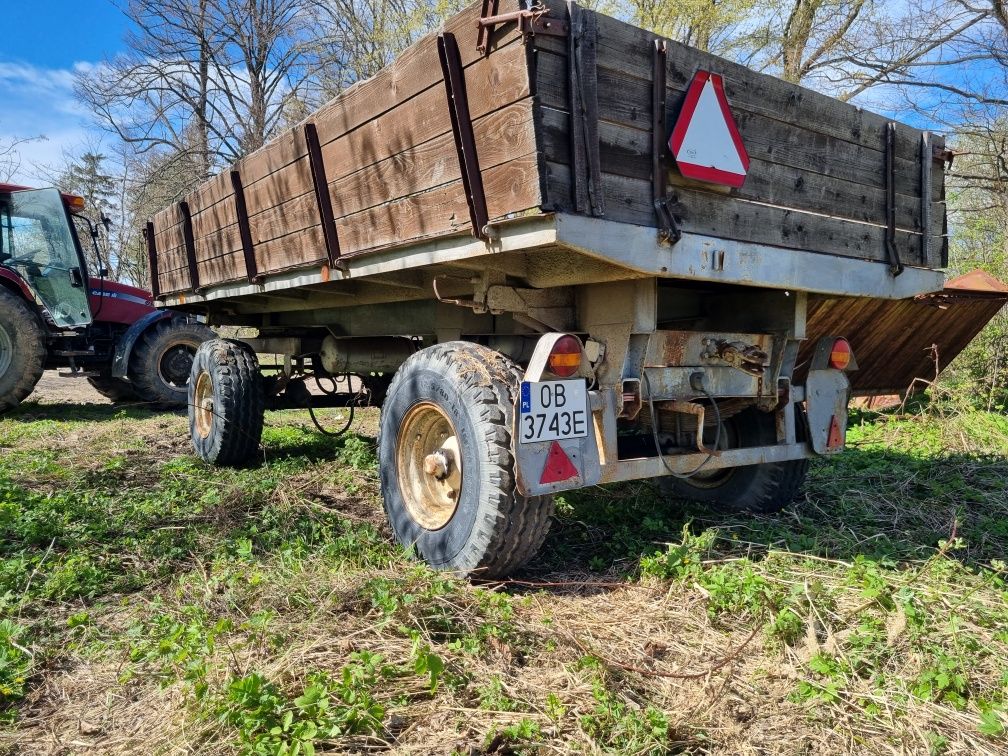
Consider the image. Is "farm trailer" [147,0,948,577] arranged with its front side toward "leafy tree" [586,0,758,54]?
no

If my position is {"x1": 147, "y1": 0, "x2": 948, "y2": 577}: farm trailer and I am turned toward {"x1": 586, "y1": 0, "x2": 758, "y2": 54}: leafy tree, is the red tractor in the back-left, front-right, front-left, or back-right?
front-left

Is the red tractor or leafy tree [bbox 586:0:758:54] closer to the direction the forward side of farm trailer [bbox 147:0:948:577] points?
the red tractor

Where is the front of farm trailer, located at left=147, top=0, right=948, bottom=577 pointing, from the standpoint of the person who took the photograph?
facing away from the viewer and to the left of the viewer

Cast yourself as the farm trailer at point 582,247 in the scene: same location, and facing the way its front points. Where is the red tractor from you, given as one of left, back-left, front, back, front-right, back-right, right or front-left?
front

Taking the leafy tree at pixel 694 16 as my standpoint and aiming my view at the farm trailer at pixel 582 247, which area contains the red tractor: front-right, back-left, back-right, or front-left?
front-right
